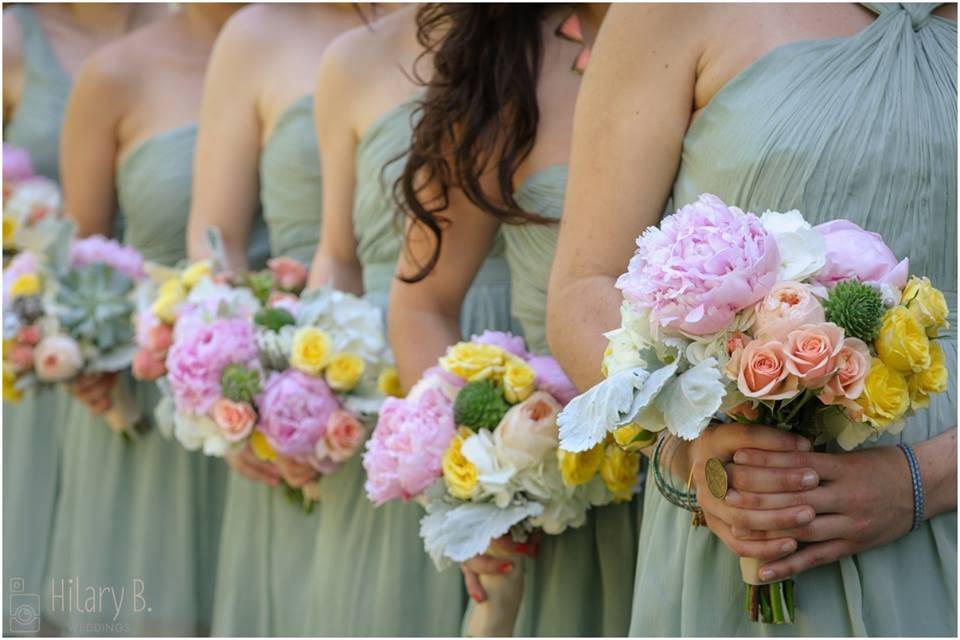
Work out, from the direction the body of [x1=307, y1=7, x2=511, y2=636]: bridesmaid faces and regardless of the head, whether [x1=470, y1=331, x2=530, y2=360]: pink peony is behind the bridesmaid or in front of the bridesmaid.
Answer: in front

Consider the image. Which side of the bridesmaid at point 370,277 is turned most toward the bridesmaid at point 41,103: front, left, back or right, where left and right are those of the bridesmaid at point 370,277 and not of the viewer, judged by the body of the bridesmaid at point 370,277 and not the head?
right

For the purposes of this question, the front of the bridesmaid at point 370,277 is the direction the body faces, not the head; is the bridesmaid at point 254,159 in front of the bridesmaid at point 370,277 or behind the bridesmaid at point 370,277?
behind

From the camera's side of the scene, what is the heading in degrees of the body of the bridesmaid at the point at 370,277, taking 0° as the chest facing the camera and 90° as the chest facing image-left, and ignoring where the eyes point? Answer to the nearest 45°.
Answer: approximately 315°

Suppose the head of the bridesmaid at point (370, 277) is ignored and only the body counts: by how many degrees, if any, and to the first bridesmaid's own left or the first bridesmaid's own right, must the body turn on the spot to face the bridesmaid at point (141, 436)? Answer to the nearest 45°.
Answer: approximately 90° to the first bridesmaid's own right

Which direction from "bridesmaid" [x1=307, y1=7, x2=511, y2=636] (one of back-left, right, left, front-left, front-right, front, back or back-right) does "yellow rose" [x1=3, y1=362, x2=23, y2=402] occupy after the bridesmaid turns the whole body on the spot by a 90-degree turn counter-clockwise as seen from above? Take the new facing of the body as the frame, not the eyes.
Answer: back

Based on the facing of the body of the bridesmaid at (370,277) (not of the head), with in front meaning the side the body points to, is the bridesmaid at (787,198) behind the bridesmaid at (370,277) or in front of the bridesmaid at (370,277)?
in front

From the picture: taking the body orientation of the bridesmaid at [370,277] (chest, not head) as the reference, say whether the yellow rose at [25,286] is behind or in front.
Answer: behind

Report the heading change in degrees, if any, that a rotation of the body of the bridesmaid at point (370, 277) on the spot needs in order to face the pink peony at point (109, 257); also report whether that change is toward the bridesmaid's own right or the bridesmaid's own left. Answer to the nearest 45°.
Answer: approximately 180°
